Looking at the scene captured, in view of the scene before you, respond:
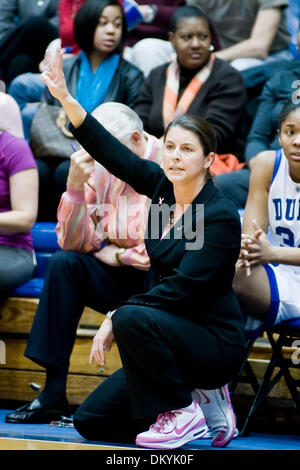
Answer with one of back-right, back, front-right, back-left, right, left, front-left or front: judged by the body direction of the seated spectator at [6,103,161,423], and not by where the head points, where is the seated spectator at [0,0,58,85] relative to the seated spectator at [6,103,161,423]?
back-right

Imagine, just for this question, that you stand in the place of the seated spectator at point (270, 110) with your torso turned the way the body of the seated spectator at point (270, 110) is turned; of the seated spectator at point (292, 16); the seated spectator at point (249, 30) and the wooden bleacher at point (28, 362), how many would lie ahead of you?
1

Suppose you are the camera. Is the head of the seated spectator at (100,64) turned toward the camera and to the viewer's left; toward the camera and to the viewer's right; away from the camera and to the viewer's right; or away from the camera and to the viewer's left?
toward the camera and to the viewer's right

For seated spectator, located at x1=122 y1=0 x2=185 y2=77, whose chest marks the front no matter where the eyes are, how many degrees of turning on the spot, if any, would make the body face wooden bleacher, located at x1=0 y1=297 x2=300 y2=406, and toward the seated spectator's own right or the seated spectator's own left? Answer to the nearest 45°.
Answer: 0° — they already face it

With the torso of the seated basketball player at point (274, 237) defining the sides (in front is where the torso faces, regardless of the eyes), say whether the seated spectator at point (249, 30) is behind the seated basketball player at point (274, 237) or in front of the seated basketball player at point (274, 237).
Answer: behind

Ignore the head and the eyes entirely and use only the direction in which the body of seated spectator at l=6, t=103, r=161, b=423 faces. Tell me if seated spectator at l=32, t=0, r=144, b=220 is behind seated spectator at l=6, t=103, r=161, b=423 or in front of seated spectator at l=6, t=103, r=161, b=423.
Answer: behind

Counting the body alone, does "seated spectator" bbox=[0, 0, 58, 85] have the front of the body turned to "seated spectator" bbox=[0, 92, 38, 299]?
yes
